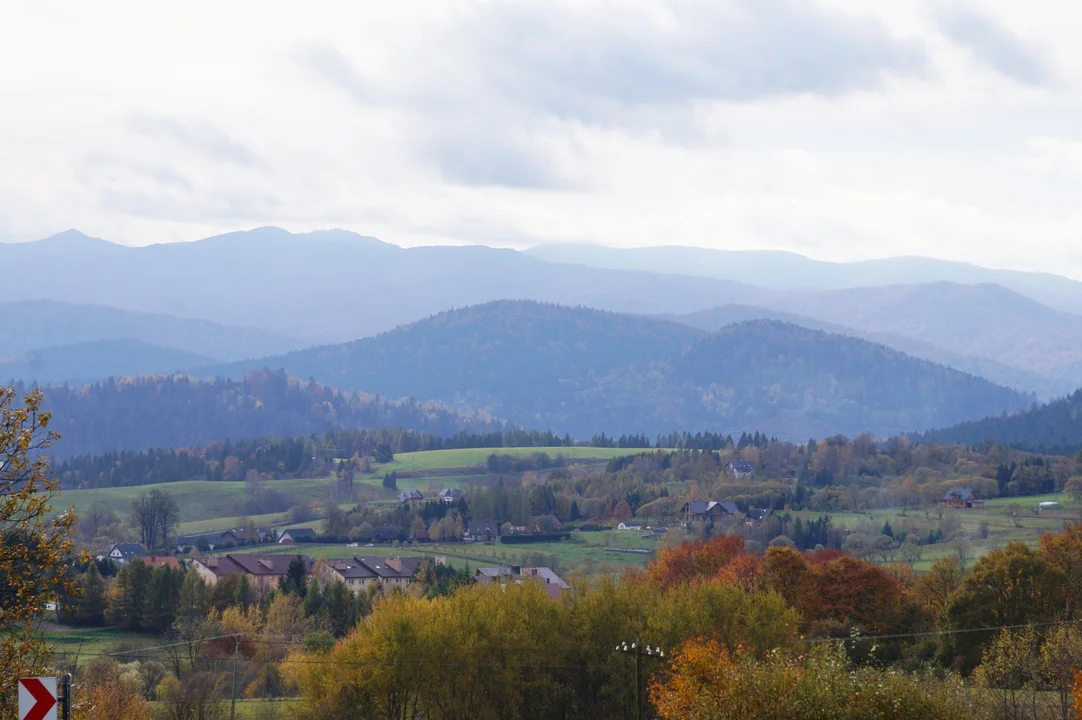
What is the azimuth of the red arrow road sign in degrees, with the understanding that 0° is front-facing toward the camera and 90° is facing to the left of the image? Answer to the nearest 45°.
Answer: approximately 0°

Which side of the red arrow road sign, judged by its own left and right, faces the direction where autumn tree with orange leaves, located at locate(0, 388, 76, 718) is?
back
